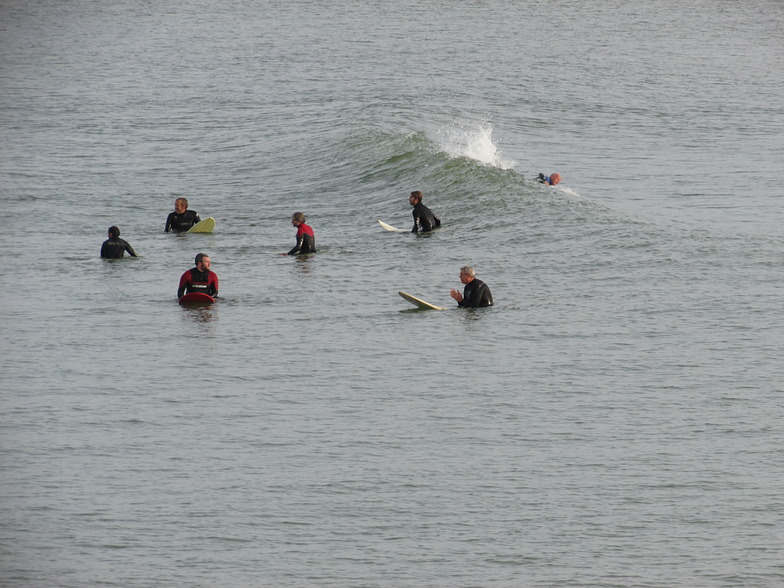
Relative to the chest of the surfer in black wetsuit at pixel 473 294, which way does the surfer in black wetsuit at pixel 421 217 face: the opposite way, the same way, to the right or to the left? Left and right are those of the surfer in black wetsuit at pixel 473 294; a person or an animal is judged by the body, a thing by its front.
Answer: the same way

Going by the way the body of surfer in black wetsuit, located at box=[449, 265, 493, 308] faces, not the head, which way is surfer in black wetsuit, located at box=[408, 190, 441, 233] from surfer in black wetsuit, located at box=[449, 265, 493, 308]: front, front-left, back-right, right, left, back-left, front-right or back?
right

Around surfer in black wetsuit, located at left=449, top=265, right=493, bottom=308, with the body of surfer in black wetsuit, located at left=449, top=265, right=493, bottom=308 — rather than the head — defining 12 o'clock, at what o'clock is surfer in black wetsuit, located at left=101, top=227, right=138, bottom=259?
surfer in black wetsuit, located at left=101, top=227, right=138, bottom=259 is roughly at 1 o'clock from surfer in black wetsuit, located at left=449, top=265, right=493, bottom=308.

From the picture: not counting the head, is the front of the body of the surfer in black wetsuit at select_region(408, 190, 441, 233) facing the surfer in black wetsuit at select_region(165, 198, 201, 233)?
yes

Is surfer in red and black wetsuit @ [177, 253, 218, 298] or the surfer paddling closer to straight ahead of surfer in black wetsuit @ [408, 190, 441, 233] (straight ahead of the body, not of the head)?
the surfer in red and black wetsuit

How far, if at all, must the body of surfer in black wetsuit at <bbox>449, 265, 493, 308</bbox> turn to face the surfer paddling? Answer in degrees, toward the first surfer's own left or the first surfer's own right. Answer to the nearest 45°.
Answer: approximately 90° to the first surfer's own right

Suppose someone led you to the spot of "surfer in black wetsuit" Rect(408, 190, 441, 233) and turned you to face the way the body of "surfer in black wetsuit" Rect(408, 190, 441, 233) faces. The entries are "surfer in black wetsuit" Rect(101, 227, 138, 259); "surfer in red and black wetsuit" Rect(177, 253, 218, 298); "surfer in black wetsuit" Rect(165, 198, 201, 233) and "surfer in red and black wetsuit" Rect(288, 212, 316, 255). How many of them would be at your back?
0

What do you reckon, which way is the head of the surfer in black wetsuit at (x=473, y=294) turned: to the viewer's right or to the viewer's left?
to the viewer's left

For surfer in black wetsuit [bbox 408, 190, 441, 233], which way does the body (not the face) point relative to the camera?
to the viewer's left

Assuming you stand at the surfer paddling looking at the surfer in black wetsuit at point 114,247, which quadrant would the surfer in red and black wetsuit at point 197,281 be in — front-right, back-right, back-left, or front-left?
front-left

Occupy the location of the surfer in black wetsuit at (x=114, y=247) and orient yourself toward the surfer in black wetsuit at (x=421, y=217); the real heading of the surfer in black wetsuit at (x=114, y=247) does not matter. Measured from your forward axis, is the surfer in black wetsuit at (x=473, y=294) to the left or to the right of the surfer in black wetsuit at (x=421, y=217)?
right

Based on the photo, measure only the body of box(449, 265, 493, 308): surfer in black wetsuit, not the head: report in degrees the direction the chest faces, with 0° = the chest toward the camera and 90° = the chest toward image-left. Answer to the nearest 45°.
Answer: approximately 90°

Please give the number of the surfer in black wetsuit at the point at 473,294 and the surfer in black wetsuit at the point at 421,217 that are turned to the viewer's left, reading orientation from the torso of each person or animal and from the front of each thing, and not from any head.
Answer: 2

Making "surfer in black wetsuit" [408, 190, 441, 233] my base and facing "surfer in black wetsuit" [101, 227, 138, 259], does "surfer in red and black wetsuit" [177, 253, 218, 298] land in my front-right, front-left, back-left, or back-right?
front-left

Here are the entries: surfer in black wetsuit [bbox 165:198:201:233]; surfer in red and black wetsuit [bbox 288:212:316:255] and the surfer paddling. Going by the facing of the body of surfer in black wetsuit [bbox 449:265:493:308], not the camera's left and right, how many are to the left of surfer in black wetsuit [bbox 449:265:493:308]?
0

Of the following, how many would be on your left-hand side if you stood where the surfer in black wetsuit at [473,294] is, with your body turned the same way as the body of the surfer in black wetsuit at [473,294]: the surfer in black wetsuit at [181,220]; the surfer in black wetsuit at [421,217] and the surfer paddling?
0

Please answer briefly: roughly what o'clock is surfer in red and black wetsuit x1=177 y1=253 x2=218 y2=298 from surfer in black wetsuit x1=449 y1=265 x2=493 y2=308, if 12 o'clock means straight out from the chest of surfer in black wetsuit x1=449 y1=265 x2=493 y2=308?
surfer in red and black wetsuit x1=177 y1=253 x2=218 y2=298 is roughly at 12 o'clock from surfer in black wetsuit x1=449 y1=265 x2=493 y2=308.

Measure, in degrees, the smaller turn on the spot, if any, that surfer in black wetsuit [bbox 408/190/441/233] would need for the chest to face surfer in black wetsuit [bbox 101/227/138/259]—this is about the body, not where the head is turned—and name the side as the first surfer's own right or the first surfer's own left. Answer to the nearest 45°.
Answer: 0° — they already face them
